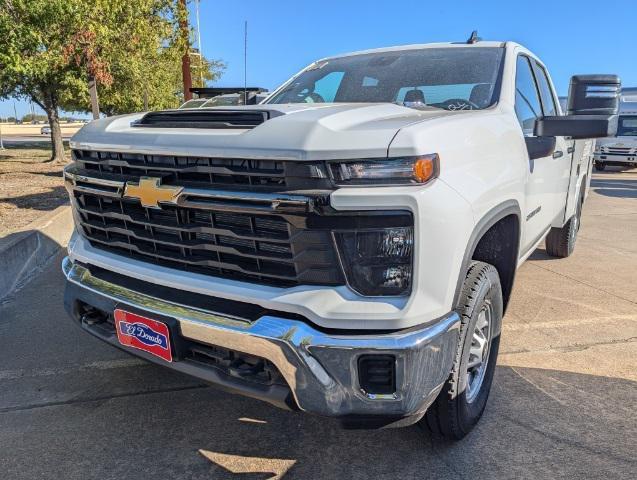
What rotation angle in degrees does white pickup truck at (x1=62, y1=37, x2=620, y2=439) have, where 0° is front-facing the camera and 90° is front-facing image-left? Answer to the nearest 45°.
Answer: approximately 45°

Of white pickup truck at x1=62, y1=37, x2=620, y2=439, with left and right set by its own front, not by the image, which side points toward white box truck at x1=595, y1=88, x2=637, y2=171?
back

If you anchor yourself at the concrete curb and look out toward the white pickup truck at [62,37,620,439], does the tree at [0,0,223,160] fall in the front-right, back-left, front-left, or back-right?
back-left

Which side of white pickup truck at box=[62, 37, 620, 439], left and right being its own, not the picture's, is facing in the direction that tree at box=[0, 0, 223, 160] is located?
right

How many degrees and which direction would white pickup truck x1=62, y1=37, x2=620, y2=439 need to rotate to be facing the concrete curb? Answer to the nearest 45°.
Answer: approximately 90° to its right
